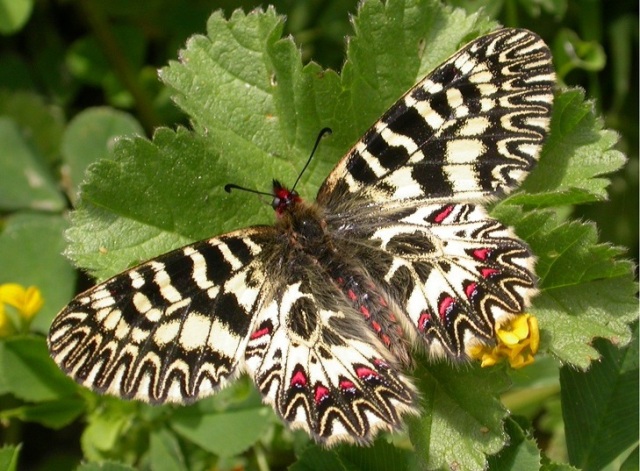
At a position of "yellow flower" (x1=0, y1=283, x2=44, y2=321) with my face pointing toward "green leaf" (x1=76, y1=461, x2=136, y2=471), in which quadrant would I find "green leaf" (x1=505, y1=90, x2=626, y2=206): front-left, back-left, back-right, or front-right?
front-left

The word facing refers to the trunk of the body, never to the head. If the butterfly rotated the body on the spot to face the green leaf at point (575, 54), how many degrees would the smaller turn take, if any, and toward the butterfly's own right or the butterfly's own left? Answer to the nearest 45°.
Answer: approximately 90° to the butterfly's own right

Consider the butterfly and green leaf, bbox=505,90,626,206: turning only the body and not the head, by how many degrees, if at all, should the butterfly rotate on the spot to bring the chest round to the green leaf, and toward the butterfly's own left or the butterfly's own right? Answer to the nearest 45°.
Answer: approximately 135° to the butterfly's own right

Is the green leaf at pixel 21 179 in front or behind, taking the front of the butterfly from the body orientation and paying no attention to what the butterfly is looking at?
in front

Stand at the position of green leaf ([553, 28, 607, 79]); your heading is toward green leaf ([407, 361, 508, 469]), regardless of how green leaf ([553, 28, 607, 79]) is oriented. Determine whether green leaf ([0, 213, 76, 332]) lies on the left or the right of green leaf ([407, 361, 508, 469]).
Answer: right

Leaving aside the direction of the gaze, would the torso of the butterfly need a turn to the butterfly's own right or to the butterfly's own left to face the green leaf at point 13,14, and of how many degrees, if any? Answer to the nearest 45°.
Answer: approximately 45° to the butterfly's own right

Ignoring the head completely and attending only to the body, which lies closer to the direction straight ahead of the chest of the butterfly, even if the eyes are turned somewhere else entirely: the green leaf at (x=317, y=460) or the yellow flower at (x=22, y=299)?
the yellow flower

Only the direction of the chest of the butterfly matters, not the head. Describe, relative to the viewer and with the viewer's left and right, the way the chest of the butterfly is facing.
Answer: facing away from the viewer and to the left of the viewer

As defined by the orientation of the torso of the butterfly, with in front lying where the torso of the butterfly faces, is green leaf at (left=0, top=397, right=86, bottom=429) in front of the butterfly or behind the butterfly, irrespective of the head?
in front
